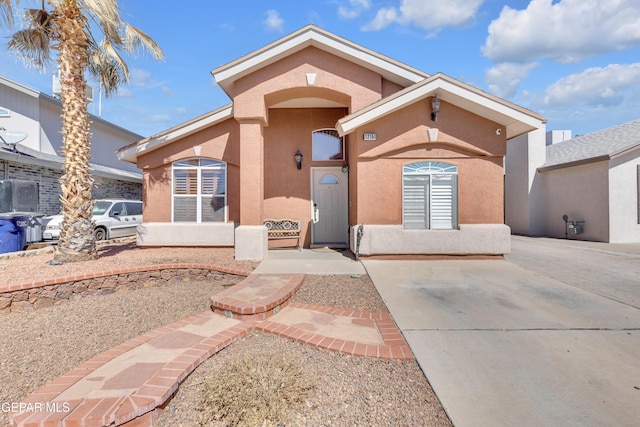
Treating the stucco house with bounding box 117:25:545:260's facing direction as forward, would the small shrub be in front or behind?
in front

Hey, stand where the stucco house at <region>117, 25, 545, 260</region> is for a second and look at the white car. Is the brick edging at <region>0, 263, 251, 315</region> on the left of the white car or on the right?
left

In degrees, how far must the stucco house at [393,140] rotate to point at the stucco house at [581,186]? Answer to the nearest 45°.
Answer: approximately 135° to its left

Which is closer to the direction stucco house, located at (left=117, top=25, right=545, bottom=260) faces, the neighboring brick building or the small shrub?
the small shrub

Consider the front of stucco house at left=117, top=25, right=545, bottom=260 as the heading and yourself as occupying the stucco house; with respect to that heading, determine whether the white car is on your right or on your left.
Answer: on your right

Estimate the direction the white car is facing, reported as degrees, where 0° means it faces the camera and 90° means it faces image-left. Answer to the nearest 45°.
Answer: approximately 45°

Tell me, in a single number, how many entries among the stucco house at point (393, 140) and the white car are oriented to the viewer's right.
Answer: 0

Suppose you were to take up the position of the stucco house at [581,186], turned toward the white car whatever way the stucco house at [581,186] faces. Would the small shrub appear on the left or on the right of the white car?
left

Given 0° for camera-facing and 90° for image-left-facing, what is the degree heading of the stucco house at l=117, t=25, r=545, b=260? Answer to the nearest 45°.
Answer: approximately 0°
